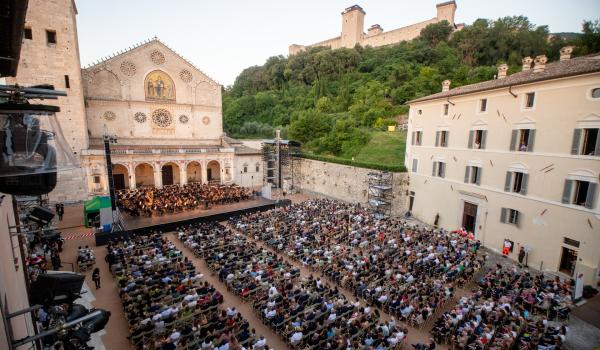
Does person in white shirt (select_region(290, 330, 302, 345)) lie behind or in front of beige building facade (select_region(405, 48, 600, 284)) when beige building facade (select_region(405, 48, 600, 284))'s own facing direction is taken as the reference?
in front

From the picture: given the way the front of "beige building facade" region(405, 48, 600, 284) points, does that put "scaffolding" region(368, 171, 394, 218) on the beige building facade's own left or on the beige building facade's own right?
on the beige building facade's own right

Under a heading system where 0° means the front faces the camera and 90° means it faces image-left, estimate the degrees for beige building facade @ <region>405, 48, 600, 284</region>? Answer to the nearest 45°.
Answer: approximately 45°

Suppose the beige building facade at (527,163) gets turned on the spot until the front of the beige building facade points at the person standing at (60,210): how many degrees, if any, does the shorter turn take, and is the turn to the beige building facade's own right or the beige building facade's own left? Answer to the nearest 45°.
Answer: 0° — it already faces them

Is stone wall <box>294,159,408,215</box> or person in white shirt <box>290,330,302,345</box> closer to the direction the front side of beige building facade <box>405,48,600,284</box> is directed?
the person in white shirt

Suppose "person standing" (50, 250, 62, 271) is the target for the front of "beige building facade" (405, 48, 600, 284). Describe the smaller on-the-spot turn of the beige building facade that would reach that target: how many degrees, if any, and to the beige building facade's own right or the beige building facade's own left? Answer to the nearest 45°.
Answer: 0° — it already faces them

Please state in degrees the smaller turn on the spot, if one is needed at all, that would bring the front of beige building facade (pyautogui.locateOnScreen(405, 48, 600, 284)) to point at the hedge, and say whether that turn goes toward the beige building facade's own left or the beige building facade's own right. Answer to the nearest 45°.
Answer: approximately 45° to the beige building facade's own right

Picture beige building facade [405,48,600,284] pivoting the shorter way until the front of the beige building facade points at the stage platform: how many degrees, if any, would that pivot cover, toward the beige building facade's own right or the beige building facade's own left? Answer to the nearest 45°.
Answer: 0° — it already faces it
